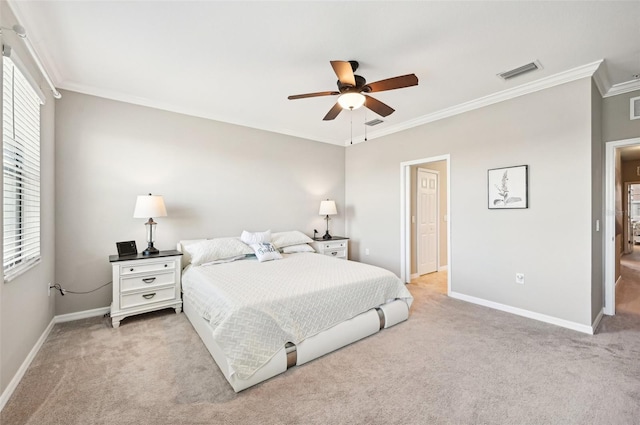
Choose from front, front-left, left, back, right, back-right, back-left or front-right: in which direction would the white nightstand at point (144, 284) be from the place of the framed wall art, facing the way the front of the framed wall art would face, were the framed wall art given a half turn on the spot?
back

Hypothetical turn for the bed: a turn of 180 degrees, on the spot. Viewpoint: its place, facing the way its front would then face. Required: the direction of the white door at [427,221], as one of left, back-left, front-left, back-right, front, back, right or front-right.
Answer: right

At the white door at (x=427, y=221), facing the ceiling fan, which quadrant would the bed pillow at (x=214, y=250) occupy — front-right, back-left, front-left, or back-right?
front-right

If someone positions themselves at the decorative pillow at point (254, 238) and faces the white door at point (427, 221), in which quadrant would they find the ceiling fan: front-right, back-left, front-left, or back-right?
front-right

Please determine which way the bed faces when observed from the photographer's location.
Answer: facing the viewer and to the right of the viewer

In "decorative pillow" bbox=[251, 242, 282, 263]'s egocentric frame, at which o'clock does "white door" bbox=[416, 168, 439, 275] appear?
The white door is roughly at 10 o'clock from the decorative pillow.

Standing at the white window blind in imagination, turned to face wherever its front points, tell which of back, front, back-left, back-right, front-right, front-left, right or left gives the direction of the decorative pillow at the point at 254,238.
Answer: front

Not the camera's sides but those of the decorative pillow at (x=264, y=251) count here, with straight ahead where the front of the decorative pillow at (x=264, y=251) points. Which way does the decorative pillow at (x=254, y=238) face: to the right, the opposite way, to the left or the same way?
the same way

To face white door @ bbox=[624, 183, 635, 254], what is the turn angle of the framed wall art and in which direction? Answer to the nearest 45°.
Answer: approximately 180°

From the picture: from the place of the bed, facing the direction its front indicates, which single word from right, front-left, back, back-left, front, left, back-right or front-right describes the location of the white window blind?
back-right

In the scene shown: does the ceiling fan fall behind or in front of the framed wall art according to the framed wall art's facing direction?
in front

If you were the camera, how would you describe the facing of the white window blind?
facing to the right of the viewer

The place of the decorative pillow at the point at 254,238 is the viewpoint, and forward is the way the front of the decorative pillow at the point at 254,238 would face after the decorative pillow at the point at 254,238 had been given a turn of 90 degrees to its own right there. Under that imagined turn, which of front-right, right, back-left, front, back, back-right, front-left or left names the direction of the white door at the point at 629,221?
back-left

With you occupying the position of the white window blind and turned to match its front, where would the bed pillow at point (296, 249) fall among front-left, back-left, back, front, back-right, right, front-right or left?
front

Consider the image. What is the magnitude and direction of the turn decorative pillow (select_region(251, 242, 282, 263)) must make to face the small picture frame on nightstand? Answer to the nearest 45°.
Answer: approximately 135° to its right

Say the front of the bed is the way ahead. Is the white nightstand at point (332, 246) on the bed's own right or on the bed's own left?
on the bed's own left

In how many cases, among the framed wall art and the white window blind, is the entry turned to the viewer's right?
1

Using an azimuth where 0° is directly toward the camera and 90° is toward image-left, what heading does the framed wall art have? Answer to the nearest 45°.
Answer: approximately 45°

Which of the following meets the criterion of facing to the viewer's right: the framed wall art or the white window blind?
the white window blind

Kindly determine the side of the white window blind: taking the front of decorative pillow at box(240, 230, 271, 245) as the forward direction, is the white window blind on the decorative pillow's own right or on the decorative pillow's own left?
on the decorative pillow's own right

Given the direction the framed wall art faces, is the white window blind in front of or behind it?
in front

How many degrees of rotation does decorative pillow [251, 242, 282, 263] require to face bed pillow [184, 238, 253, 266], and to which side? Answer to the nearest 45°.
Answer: approximately 135° to its right

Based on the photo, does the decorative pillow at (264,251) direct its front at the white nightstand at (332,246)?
no
